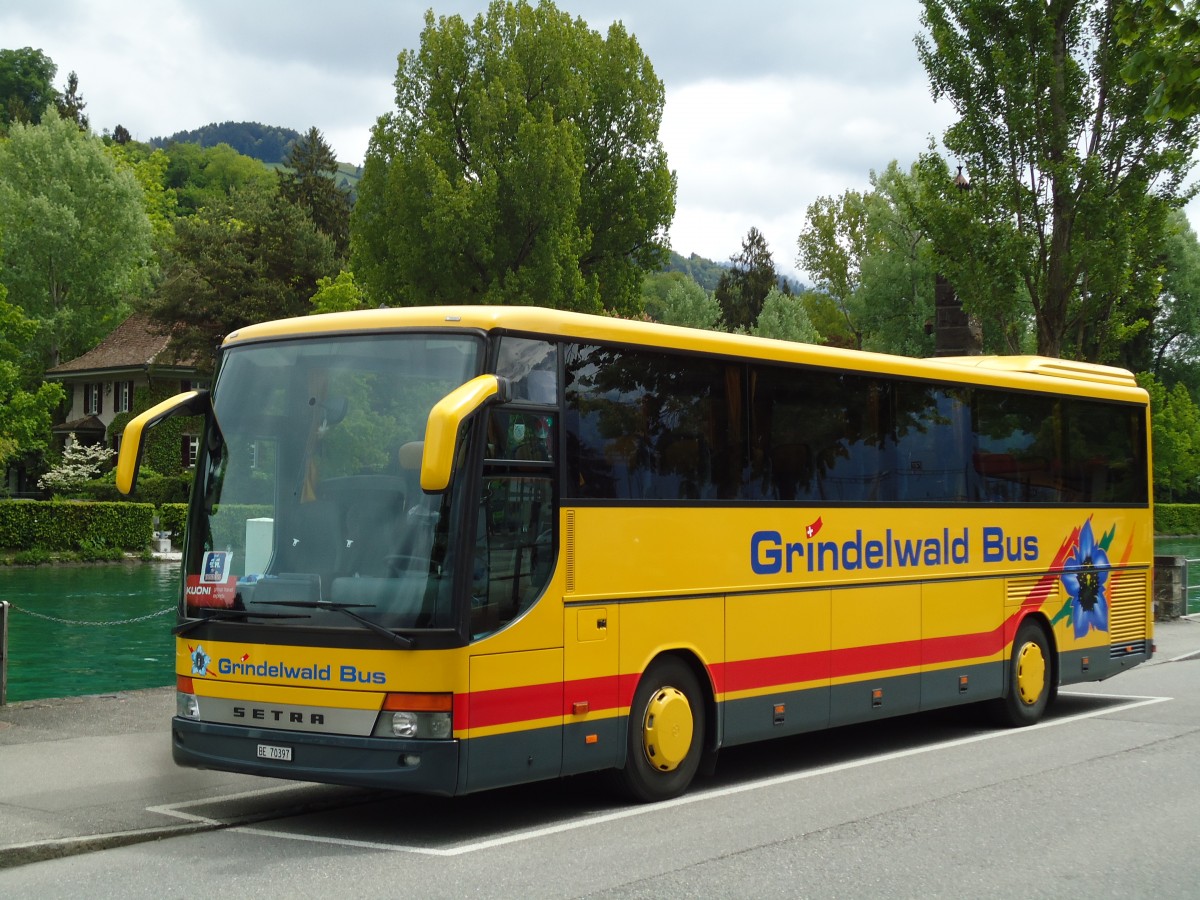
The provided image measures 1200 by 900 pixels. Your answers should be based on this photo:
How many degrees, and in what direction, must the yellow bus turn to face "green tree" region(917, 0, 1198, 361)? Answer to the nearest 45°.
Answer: approximately 180°

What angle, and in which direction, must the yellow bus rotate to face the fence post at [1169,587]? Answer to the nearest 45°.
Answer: approximately 180°

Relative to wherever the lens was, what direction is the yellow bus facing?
facing the viewer and to the left of the viewer

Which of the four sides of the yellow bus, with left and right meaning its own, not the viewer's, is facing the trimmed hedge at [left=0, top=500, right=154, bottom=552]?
right

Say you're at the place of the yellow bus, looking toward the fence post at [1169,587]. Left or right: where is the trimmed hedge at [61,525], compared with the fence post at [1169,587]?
left
